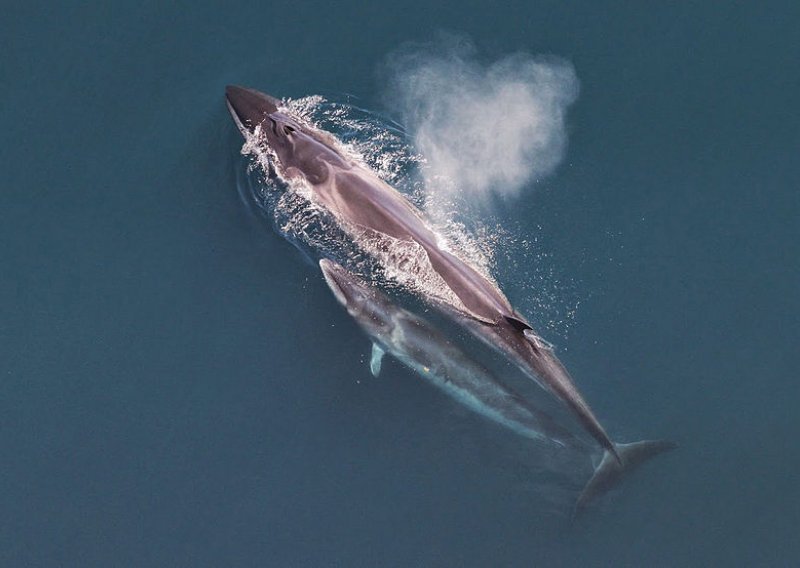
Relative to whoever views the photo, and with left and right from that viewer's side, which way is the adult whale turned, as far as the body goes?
facing away from the viewer and to the left of the viewer
